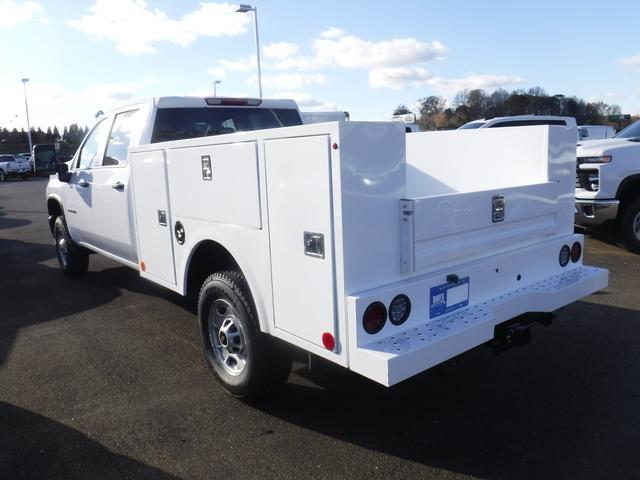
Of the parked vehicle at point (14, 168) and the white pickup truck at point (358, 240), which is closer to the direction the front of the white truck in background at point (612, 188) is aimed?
the white pickup truck

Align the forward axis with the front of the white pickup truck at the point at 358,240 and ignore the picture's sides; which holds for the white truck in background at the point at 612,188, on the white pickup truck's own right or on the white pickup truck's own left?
on the white pickup truck's own right

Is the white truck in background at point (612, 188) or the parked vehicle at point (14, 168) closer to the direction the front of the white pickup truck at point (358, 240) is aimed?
the parked vehicle

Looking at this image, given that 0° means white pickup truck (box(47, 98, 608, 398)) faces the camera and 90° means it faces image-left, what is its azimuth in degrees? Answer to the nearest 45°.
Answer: approximately 135°

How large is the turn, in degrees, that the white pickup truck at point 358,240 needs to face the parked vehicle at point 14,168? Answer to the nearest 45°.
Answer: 0° — it already faces it

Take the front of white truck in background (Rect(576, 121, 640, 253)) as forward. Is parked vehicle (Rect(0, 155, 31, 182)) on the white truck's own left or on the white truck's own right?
on the white truck's own right

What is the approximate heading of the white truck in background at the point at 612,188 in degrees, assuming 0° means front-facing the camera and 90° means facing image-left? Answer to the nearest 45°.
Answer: approximately 45°
